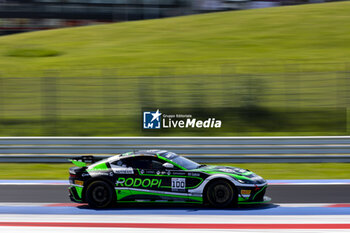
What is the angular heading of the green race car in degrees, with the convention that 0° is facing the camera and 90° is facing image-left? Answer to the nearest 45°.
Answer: approximately 270°

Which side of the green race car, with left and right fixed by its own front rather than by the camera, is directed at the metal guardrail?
left
